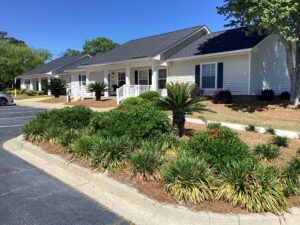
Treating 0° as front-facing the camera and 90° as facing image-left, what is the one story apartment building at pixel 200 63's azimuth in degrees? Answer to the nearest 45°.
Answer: approximately 45°

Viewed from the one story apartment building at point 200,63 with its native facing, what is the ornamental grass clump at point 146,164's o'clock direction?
The ornamental grass clump is roughly at 11 o'clock from the one story apartment building.

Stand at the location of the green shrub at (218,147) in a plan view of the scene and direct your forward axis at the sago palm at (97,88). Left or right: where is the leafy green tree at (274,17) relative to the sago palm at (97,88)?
right

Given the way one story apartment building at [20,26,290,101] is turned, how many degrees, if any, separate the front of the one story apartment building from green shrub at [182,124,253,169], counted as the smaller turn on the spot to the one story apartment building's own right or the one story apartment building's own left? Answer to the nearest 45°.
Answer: approximately 45° to the one story apartment building's own left

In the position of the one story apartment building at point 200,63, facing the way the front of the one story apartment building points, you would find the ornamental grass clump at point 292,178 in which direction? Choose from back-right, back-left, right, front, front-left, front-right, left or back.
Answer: front-left

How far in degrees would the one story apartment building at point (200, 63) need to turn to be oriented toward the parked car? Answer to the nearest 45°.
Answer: approximately 45° to its right

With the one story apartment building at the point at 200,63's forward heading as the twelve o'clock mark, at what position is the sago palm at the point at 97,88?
The sago palm is roughly at 2 o'clock from the one story apartment building.
